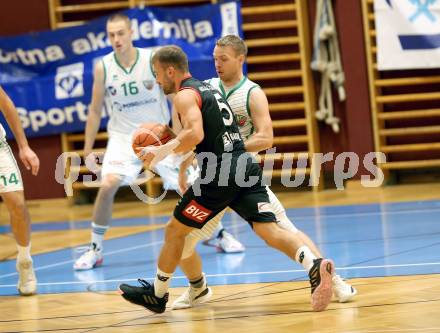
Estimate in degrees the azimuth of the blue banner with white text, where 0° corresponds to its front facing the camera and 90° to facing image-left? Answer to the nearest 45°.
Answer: approximately 0°

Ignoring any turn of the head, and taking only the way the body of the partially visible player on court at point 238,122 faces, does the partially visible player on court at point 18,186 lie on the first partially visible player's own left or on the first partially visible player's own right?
on the first partially visible player's own right

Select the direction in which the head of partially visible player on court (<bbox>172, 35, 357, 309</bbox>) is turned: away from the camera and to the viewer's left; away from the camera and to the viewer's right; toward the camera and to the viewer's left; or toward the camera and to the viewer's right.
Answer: toward the camera and to the viewer's left

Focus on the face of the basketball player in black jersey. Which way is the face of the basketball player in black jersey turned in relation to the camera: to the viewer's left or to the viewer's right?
to the viewer's left

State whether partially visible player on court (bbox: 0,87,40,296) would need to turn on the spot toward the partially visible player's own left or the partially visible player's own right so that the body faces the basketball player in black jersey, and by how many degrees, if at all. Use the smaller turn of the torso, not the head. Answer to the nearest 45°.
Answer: approximately 45° to the partially visible player's own left

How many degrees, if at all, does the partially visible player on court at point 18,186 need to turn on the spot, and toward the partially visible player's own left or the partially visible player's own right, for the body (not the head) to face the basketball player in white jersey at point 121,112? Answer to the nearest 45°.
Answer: approximately 135° to the partially visible player's own left

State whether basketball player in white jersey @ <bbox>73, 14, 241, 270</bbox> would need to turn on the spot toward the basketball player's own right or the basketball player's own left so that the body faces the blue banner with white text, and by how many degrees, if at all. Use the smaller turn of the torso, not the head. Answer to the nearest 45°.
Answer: approximately 180°

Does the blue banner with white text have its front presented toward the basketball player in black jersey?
yes

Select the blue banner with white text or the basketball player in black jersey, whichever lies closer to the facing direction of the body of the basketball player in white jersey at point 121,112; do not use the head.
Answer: the basketball player in black jersey

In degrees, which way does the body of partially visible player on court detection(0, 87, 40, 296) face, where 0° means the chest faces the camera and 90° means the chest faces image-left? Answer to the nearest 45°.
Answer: approximately 0°

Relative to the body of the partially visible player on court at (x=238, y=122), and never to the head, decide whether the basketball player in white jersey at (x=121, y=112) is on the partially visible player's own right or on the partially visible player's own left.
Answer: on the partially visible player's own right

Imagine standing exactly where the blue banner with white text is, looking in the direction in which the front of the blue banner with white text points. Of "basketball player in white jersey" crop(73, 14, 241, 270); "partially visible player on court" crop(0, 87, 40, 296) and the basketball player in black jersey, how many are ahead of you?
3

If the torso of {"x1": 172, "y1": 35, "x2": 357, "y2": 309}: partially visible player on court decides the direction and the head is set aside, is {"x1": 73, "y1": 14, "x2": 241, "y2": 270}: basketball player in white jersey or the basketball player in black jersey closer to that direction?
the basketball player in black jersey
